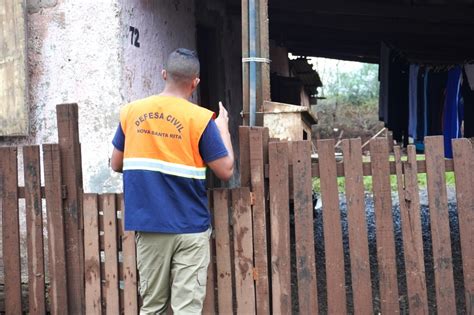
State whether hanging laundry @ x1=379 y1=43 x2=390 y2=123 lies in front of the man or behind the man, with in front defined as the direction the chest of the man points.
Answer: in front

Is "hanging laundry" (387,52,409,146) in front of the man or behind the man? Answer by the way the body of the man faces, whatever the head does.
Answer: in front

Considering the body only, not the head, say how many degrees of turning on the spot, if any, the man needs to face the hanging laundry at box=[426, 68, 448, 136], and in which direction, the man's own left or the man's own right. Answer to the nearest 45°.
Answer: approximately 45° to the man's own right

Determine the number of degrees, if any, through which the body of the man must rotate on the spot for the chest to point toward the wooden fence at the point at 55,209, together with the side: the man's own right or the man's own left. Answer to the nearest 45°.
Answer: approximately 45° to the man's own left

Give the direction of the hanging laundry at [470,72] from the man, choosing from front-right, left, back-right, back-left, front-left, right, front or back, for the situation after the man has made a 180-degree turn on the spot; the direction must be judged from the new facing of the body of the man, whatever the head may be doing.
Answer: back-left

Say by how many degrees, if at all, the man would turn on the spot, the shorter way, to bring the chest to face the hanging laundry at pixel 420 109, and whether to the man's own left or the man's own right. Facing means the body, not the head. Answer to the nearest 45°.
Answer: approximately 45° to the man's own right

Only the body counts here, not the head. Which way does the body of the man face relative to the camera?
away from the camera
